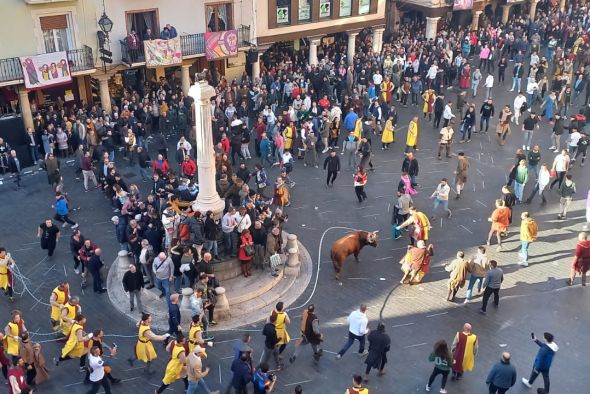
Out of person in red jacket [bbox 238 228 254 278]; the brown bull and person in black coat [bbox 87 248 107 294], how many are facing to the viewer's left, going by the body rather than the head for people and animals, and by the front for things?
0

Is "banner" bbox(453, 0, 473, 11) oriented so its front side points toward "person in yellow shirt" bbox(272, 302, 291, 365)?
yes

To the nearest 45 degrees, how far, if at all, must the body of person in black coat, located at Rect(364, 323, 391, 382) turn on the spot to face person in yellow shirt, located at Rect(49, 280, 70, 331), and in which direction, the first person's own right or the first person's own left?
approximately 135° to the first person's own left

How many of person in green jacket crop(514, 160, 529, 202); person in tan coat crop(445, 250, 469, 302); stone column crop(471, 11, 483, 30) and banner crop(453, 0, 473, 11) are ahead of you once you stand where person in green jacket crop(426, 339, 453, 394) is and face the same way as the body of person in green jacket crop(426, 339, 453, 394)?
4

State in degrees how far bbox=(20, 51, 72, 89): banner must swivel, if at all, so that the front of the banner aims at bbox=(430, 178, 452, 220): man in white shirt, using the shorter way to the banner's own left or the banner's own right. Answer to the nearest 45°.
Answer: approximately 45° to the banner's own left

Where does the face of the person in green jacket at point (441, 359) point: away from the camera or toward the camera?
away from the camera

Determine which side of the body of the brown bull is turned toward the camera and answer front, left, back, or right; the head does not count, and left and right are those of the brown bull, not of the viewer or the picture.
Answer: right

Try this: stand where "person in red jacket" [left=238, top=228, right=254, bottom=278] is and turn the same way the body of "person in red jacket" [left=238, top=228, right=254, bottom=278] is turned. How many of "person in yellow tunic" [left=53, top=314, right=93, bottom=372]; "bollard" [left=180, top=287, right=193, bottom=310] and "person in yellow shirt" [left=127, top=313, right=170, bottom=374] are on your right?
3

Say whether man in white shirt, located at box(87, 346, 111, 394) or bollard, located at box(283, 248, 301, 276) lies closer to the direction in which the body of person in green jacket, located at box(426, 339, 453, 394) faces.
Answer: the bollard

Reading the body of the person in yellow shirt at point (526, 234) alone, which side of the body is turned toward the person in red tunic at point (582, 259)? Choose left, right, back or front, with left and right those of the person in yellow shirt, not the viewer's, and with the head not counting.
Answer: back

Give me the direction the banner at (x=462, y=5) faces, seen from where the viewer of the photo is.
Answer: facing the viewer
